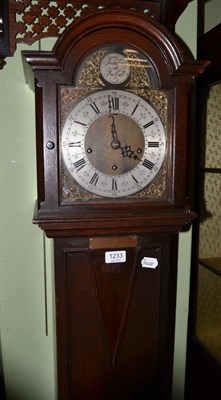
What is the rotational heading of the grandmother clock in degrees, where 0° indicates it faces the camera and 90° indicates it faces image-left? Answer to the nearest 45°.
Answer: approximately 0°
